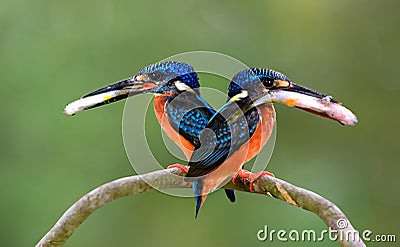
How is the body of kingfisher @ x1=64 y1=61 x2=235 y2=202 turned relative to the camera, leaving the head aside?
to the viewer's left

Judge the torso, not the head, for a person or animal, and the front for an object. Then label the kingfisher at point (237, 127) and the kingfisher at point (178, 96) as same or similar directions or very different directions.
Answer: very different directions

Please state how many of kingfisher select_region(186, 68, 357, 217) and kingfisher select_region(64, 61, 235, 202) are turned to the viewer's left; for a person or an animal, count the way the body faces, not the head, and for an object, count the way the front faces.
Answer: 1

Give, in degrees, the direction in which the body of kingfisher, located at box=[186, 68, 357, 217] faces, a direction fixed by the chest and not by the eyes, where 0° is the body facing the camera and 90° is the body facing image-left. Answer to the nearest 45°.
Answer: approximately 270°

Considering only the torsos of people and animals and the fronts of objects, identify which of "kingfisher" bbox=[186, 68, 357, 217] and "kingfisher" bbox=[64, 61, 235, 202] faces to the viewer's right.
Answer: "kingfisher" bbox=[186, 68, 357, 217]
